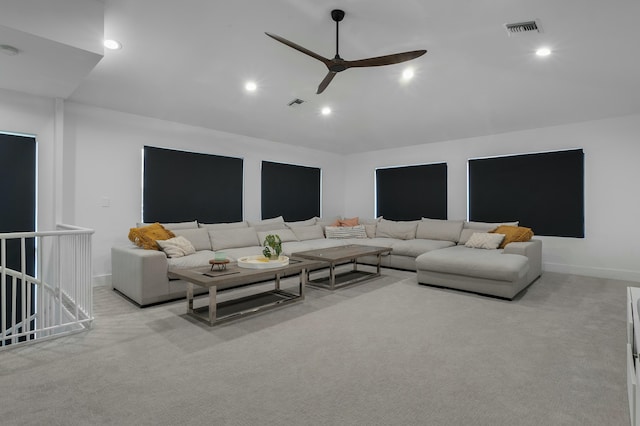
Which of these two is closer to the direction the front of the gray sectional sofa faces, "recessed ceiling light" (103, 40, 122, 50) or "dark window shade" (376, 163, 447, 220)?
the recessed ceiling light

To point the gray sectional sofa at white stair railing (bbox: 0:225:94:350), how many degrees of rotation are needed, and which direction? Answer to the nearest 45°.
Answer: approximately 90° to its right

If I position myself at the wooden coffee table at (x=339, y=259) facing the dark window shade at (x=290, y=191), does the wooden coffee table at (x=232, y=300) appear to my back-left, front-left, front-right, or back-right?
back-left

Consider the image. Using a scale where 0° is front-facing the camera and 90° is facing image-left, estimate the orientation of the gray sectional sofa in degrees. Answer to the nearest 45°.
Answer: approximately 0°

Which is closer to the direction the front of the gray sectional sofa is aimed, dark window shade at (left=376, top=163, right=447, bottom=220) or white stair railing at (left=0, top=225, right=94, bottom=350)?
the white stair railing

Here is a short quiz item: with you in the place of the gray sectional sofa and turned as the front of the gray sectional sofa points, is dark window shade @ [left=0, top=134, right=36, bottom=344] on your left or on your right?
on your right

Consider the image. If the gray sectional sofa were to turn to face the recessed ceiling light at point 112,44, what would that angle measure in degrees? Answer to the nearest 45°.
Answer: approximately 45° to its right
